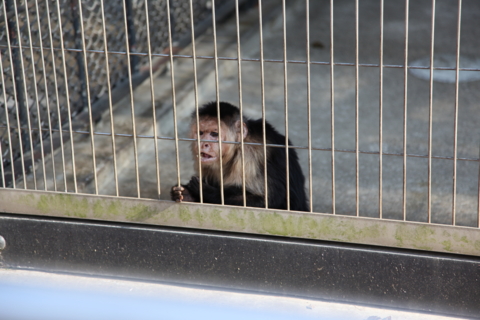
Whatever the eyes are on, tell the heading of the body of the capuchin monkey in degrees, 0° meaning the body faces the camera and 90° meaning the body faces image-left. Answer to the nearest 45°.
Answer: approximately 45°

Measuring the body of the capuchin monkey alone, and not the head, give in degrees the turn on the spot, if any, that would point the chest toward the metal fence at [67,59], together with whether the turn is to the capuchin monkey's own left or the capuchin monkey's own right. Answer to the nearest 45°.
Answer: approximately 90° to the capuchin monkey's own right
